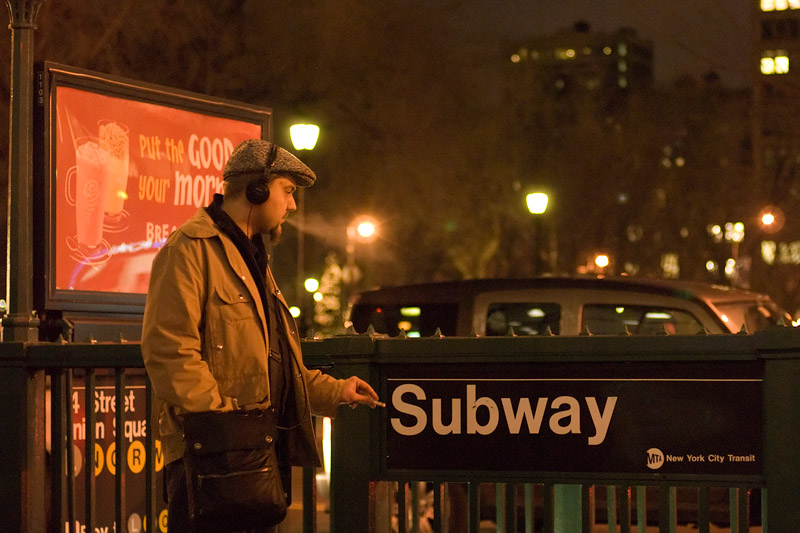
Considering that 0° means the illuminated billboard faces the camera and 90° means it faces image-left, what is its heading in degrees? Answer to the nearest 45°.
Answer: approximately 315°

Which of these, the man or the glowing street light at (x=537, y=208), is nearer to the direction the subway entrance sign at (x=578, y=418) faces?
the man

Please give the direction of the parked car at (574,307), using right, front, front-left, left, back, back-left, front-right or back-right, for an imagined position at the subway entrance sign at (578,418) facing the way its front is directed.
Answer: back

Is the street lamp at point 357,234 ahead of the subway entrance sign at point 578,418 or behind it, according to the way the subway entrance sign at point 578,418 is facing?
behind

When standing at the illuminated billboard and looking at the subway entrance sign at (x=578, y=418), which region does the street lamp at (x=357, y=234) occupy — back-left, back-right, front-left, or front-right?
back-left

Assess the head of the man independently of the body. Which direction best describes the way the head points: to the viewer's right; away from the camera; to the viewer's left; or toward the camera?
to the viewer's right

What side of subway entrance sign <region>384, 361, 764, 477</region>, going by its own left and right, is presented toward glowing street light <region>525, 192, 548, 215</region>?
back

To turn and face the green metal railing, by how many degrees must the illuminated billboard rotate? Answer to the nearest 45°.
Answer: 0° — it already faces it

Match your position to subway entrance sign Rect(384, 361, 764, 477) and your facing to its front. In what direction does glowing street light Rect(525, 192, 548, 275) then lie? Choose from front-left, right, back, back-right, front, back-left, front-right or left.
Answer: back

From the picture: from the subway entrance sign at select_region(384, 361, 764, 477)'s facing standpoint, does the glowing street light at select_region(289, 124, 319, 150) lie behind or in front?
behind
